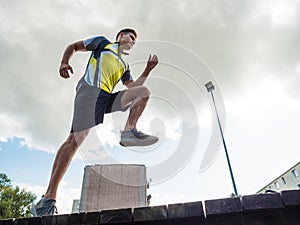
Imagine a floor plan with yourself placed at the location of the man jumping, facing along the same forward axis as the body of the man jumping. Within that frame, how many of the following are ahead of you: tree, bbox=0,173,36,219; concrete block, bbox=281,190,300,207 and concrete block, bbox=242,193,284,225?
2

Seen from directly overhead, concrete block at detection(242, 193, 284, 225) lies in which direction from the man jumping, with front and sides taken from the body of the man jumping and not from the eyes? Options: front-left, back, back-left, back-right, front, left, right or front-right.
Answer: front

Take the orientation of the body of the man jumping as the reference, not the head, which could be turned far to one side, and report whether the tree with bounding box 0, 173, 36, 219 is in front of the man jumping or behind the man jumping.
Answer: behind

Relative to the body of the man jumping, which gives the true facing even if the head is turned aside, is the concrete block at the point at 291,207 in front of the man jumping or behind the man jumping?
in front

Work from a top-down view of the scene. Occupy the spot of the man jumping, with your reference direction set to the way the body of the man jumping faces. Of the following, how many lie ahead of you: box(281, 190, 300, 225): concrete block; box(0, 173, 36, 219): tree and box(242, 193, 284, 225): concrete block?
2
